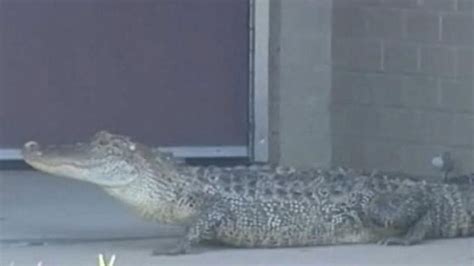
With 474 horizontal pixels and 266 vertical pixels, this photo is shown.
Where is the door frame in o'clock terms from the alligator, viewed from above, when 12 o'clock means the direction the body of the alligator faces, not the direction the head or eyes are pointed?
The door frame is roughly at 3 o'clock from the alligator.

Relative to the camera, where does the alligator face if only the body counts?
to the viewer's left
